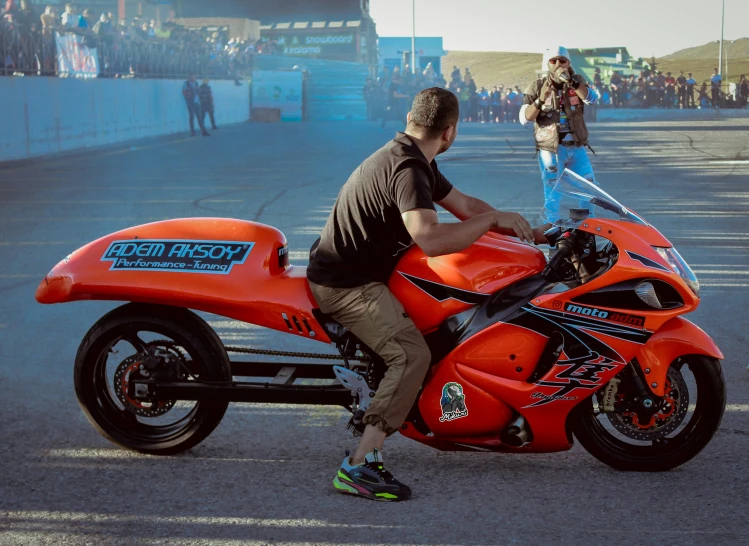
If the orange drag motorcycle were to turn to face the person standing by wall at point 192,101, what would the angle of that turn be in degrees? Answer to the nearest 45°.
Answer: approximately 90° to its left

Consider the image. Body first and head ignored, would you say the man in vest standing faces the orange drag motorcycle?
yes

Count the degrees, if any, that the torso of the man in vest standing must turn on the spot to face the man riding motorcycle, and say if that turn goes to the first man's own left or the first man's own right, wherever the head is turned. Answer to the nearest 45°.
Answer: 0° — they already face them

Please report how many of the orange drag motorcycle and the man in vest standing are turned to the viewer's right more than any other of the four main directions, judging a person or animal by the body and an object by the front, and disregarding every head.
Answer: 1

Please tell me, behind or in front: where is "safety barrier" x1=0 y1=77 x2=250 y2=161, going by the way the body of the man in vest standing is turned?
behind

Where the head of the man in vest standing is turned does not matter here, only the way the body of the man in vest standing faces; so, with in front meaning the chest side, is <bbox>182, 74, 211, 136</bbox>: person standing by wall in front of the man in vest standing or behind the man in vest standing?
behind

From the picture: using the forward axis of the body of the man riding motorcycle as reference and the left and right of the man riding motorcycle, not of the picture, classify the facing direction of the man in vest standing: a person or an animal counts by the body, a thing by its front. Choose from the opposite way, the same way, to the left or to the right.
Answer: to the right

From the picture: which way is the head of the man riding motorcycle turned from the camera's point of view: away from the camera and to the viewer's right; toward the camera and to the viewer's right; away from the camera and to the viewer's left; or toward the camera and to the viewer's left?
away from the camera and to the viewer's right

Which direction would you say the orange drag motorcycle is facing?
to the viewer's right

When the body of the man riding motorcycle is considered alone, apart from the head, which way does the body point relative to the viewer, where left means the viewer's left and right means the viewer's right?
facing to the right of the viewer
